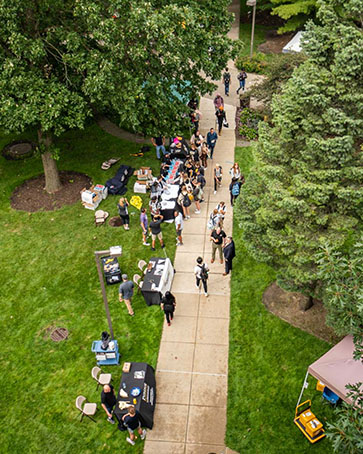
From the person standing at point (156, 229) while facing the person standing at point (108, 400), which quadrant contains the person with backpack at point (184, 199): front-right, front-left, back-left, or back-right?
back-left

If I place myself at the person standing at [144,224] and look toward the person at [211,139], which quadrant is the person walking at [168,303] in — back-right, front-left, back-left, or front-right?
back-right

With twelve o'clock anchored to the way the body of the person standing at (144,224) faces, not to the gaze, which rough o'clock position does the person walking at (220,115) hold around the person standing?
The person walking is roughly at 10 o'clock from the person standing.

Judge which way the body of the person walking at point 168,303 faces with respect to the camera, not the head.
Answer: away from the camera

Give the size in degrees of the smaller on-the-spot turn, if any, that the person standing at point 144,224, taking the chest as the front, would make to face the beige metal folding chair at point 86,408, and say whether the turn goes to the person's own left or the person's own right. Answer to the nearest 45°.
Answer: approximately 90° to the person's own right

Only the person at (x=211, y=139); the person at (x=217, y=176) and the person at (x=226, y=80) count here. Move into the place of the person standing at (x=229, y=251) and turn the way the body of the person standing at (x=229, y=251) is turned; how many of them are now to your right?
3

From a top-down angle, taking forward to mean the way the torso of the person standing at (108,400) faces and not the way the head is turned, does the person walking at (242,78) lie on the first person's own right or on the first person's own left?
on the first person's own left

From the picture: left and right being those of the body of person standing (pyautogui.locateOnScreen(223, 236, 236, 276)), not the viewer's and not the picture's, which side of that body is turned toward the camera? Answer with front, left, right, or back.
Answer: left

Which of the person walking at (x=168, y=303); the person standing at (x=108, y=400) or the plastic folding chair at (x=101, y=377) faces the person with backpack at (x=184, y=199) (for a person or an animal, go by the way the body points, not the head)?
the person walking
